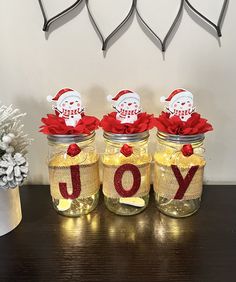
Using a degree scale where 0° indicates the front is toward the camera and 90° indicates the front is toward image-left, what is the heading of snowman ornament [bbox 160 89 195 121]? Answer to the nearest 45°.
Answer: approximately 0°

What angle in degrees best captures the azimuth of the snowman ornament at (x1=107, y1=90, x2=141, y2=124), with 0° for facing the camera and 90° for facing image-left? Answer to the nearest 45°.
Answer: approximately 0°

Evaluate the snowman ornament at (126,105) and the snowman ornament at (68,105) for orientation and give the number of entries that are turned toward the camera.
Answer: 2
